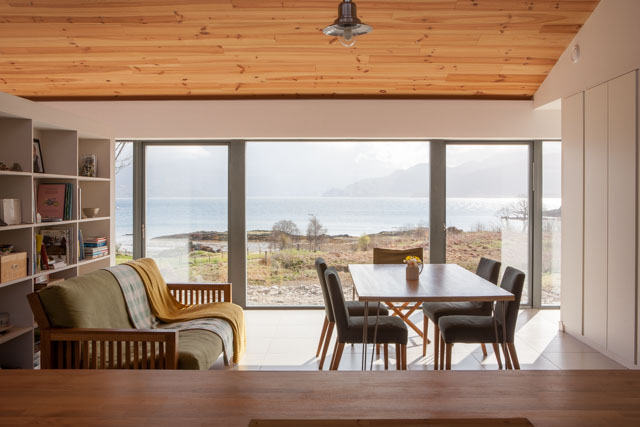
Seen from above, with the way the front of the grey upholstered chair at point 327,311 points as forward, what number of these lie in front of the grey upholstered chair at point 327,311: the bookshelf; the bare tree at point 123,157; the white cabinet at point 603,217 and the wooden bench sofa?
1

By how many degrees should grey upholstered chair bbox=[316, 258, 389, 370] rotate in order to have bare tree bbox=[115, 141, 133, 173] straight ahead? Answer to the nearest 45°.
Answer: approximately 135° to its left

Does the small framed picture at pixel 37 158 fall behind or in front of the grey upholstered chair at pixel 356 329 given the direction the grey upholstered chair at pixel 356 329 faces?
behind

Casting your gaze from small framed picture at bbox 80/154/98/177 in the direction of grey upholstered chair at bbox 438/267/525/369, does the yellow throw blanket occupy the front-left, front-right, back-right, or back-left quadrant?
front-right

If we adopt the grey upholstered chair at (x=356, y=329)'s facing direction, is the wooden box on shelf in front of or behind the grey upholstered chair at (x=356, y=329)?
behind

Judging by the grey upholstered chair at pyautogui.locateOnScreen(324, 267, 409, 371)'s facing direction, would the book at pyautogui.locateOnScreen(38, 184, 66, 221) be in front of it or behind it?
behind

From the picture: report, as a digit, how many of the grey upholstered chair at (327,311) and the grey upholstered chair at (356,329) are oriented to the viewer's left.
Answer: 0

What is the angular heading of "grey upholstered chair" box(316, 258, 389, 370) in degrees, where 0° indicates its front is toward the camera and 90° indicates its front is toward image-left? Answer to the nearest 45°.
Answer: approximately 270°

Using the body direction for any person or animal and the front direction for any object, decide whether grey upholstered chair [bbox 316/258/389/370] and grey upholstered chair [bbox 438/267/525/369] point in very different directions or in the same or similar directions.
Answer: very different directions

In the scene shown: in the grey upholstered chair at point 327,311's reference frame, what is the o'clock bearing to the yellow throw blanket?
The yellow throw blanket is roughly at 6 o'clock from the grey upholstered chair.

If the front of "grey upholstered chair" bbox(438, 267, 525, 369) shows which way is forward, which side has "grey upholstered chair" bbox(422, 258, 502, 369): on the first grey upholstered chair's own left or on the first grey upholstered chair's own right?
on the first grey upholstered chair's own right
